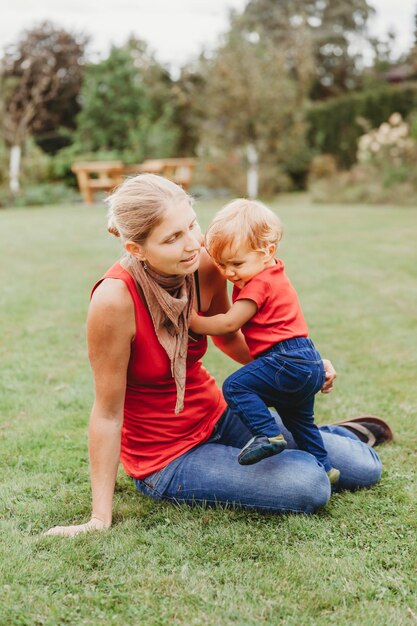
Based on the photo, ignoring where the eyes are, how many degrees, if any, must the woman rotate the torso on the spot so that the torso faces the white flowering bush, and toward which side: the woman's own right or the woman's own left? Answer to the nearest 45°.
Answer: approximately 135° to the woman's own left

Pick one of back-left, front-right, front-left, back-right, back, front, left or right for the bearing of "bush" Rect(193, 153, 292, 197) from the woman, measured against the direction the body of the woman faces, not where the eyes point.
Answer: back-left

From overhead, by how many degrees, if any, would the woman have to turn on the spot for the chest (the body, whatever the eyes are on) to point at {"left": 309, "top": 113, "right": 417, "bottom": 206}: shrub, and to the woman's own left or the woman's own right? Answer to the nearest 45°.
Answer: approximately 135° to the woman's own left

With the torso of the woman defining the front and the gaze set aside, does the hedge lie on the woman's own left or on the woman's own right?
on the woman's own left

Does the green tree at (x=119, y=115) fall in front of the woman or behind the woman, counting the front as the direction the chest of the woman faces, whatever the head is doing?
behind

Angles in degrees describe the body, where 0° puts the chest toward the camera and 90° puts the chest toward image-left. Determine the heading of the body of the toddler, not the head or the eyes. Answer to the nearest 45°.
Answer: approximately 90°

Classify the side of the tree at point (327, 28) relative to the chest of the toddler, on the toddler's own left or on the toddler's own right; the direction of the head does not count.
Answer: on the toddler's own right

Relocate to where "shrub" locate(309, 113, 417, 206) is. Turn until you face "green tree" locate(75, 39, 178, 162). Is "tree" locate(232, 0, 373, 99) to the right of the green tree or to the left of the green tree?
right

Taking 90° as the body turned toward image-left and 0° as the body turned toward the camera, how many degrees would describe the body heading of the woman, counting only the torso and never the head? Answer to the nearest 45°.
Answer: approximately 315°

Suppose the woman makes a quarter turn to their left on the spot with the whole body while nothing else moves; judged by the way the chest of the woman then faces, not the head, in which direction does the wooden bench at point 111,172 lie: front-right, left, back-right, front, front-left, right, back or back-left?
front-left

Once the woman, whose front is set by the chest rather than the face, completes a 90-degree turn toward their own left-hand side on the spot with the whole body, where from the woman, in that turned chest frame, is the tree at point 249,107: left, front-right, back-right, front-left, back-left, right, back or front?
front-left

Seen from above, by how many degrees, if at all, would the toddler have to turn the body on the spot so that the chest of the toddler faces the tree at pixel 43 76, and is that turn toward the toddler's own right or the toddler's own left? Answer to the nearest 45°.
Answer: approximately 90° to the toddler's own right

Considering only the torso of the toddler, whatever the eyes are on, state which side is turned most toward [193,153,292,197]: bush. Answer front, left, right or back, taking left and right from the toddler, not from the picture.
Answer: right
